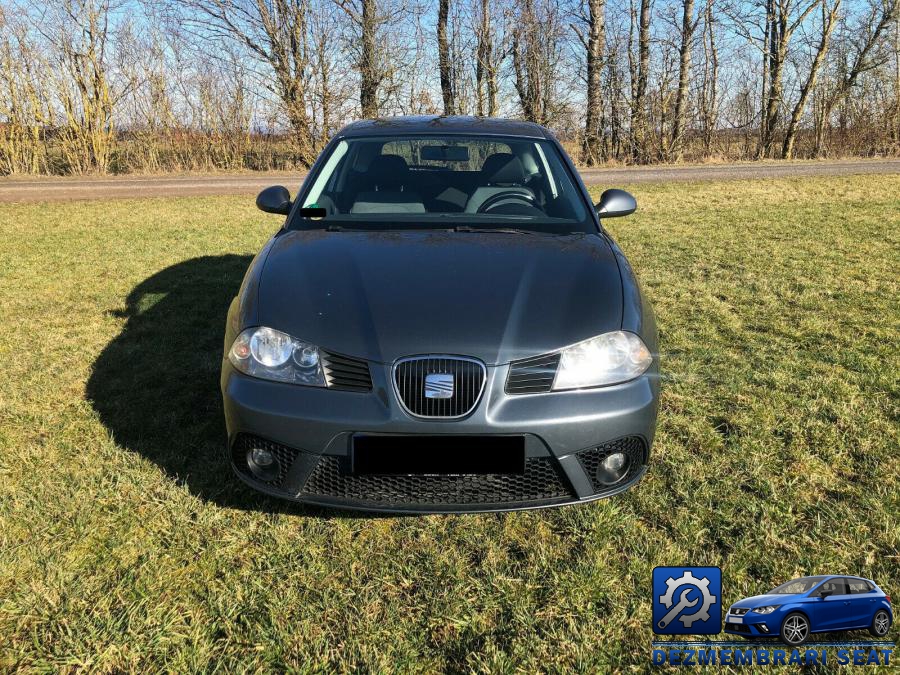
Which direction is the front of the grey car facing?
toward the camera

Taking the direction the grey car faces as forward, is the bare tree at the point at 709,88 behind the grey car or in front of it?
behind

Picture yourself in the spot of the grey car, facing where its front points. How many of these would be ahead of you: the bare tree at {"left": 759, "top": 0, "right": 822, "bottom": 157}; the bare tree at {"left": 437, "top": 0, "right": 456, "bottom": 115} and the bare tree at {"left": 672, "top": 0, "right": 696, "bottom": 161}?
0

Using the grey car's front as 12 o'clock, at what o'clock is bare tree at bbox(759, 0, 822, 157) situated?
The bare tree is roughly at 7 o'clock from the grey car.

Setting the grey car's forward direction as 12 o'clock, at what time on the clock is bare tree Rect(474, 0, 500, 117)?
The bare tree is roughly at 6 o'clock from the grey car.

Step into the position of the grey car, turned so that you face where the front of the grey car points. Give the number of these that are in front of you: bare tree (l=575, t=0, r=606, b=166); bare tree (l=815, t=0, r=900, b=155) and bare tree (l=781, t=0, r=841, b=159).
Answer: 0

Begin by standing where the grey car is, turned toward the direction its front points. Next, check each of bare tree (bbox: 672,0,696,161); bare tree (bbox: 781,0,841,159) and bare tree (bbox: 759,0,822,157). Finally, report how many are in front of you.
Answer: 0

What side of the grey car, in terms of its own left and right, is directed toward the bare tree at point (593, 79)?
back

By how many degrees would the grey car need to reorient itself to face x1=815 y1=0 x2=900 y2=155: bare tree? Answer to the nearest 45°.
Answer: approximately 135° to its left

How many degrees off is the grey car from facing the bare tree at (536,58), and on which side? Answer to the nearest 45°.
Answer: approximately 180°

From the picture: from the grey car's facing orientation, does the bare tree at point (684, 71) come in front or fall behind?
behind

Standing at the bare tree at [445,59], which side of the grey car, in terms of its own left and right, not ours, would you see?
back
